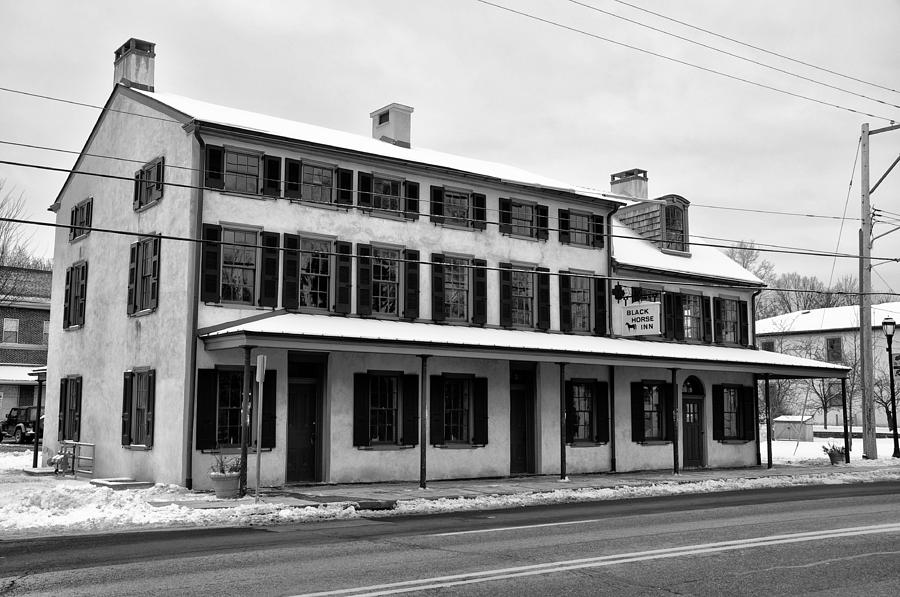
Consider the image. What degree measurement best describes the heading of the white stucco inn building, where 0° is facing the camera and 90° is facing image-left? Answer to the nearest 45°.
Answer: approximately 315°

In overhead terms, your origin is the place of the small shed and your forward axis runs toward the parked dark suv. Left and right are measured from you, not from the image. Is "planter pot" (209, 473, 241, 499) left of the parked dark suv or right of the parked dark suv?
left

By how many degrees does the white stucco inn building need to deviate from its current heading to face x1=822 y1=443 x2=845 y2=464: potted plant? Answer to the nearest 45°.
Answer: approximately 90° to its left

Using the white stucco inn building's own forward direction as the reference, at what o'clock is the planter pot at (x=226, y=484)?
The planter pot is roughly at 2 o'clock from the white stucco inn building.

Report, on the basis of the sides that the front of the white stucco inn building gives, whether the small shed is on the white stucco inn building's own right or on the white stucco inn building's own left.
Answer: on the white stucco inn building's own left

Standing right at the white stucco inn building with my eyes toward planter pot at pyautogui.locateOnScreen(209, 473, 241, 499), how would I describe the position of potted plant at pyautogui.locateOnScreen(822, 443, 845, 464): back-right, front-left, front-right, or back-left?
back-left
